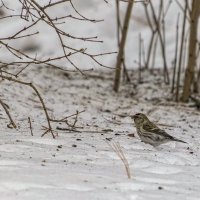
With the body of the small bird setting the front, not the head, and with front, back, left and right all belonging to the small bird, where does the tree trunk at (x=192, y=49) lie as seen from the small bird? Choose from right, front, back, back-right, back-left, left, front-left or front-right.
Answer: right

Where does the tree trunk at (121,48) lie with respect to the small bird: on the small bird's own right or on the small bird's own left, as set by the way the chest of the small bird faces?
on the small bird's own right

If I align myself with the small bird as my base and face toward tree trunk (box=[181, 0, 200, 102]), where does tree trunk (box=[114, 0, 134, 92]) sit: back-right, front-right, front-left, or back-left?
front-left

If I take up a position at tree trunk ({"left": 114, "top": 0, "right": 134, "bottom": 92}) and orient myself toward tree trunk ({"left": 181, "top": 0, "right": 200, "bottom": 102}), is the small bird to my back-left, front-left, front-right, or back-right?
front-right

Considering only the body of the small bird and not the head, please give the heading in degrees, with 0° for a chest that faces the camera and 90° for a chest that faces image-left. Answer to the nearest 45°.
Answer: approximately 90°
